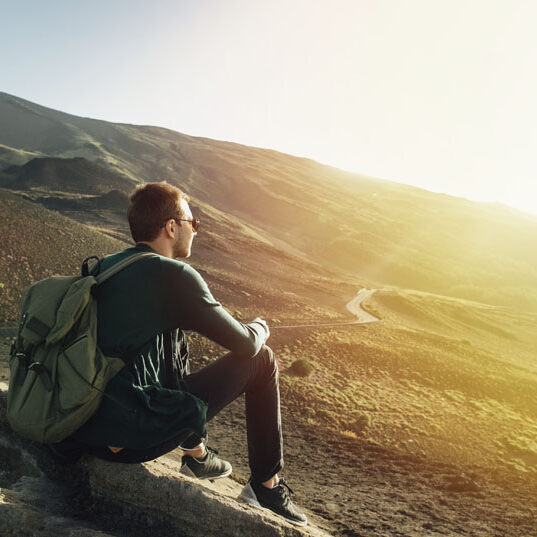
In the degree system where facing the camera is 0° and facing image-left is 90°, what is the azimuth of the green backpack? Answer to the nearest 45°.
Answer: approximately 45°

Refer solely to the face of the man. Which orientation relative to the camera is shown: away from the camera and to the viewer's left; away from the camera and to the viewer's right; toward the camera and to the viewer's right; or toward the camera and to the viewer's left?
away from the camera and to the viewer's right
